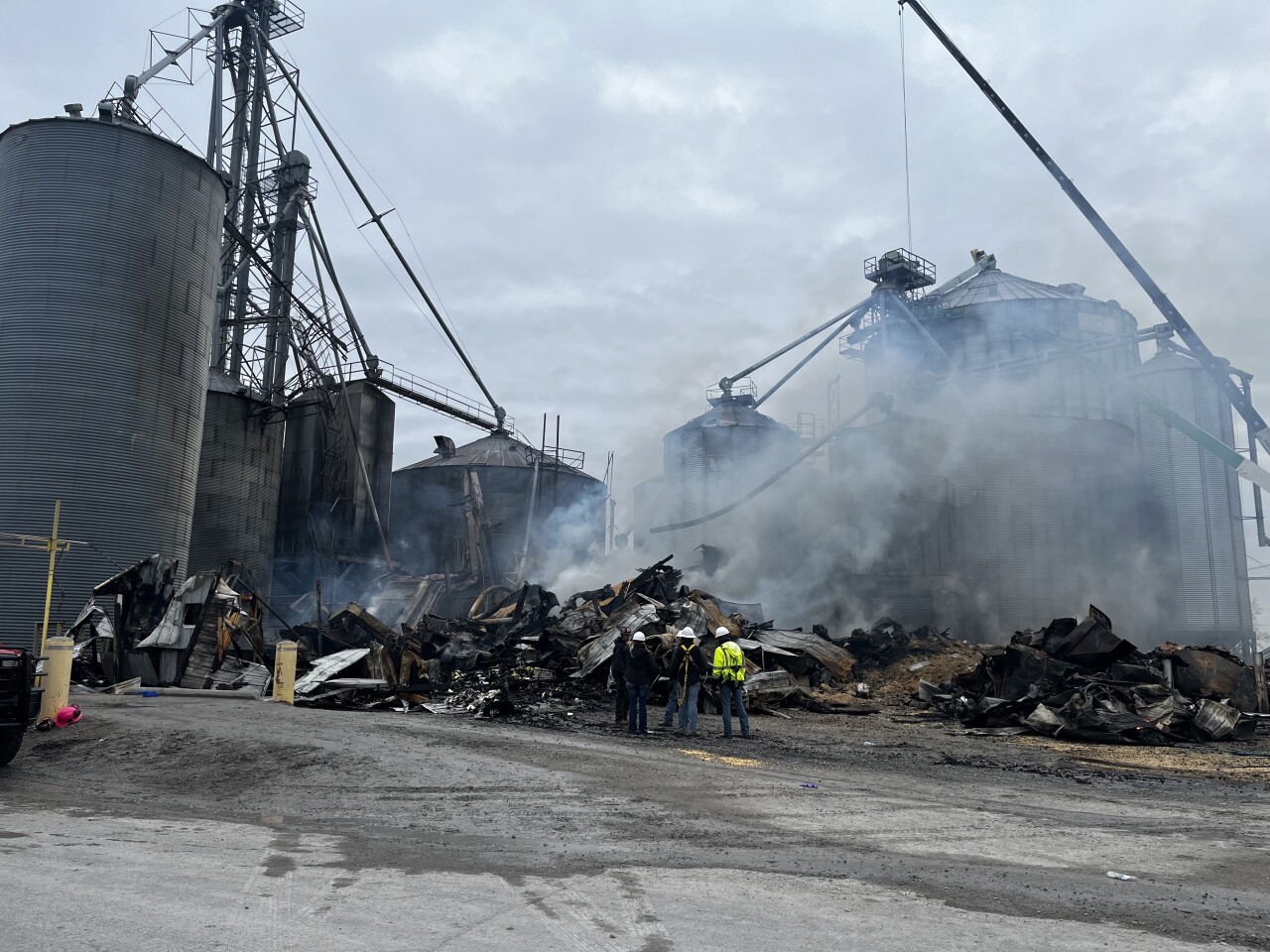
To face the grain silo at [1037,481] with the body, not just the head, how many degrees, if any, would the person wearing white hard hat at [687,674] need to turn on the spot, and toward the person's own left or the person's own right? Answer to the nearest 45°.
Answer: approximately 45° to the person's own right

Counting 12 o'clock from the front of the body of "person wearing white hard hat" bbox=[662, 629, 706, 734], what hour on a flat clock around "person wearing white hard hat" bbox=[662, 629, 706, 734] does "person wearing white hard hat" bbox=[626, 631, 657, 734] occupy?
"person wearing white hard hat" bbox=[626, 631, 657, 734] is roughly at 8 o'clock from "person wearing white hard hat" bbox=[662, 629, 706, 734].

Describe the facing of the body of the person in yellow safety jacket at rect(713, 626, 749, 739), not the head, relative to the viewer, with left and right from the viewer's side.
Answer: facing away from the viewer and to the left of the viewer

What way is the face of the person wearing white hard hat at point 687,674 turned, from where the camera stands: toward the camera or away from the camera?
away from the camera

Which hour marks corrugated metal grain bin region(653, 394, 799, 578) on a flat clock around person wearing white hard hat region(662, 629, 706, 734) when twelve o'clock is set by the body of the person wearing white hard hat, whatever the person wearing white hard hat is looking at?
The corrugated metal grain bin is roughly at 12 o'clock from the person wearing white hard hat.

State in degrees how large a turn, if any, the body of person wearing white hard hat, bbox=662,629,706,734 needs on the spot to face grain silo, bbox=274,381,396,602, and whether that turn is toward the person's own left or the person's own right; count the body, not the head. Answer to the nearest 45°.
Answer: approximately 45° to the person's own left

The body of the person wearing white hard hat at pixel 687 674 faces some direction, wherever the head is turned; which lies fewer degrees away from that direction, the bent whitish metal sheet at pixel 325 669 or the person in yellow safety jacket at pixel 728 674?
the bent whitish metal sheet

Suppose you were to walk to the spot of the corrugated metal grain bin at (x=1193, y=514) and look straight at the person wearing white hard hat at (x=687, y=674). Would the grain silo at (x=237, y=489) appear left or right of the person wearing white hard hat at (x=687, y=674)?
right

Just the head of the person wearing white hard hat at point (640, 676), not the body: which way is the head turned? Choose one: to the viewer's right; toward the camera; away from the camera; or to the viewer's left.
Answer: away from the camera

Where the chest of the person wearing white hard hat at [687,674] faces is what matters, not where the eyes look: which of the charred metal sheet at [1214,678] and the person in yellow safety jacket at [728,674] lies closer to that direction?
the charred metal sheet

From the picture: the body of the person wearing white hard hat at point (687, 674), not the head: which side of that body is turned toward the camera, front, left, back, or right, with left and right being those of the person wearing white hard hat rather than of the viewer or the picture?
back

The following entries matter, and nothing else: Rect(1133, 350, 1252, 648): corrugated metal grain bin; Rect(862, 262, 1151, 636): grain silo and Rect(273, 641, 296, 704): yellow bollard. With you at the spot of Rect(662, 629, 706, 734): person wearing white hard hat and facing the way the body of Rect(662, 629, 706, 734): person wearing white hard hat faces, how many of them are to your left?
1
